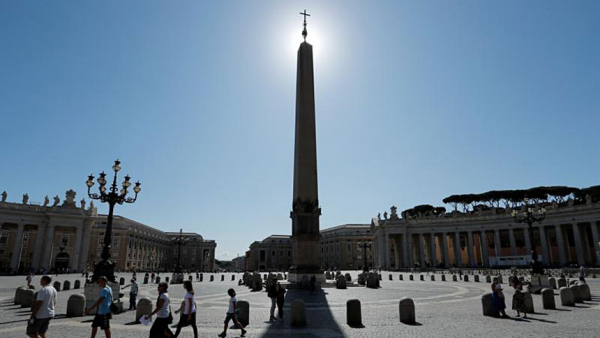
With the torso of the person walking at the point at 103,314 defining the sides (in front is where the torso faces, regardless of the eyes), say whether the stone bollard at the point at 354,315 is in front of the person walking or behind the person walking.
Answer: behind

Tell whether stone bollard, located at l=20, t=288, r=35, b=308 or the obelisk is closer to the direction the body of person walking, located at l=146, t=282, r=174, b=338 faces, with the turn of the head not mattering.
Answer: the stone bollard

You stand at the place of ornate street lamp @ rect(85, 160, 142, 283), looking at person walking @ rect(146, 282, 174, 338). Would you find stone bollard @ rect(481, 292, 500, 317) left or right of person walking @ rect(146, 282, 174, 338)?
left

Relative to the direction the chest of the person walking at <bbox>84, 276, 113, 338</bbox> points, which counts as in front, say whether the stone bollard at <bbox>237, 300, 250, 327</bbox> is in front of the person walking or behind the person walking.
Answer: behind
